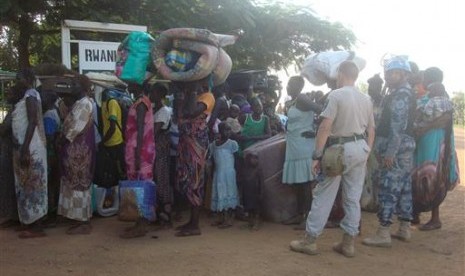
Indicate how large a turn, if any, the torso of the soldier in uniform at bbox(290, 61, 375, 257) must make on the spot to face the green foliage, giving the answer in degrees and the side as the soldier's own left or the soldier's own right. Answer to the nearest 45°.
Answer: approximately 45° to the soldier's own right

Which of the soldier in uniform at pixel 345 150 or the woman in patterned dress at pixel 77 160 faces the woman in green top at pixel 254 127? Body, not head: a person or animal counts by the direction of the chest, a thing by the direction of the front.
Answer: the soldier in uniform

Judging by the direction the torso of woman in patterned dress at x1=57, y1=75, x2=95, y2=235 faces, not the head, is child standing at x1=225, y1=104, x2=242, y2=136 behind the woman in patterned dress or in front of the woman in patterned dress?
behind

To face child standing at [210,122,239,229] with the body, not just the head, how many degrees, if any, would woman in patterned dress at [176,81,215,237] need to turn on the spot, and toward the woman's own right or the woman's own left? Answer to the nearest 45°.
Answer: approximately 135° to the woman's own right
